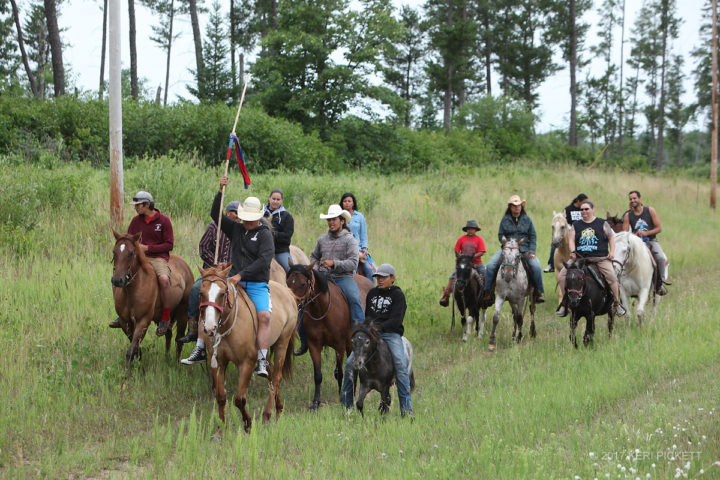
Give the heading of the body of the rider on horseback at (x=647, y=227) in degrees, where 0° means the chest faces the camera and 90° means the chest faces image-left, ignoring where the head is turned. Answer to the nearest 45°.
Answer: approximately 45°

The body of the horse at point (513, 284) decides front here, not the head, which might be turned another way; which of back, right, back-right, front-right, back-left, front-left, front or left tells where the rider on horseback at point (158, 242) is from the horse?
front-right

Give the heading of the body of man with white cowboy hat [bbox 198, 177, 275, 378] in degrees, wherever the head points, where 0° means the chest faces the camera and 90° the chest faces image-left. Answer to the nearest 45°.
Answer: approximately 45°

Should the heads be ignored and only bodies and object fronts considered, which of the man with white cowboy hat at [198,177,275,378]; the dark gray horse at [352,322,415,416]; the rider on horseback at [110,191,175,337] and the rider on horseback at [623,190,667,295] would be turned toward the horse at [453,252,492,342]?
the rider on horseback at [623,190,667,295]

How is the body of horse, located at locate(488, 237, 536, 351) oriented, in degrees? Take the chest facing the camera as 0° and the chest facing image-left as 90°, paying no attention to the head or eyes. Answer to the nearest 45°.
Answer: approximately 0°
